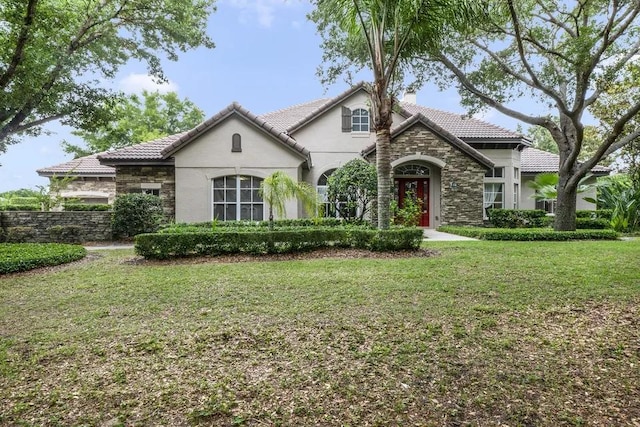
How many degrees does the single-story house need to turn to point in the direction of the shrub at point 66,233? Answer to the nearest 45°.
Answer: approximately 45° to its right

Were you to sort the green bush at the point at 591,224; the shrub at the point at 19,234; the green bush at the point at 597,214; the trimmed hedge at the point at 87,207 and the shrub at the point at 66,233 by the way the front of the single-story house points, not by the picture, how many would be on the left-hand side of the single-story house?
2

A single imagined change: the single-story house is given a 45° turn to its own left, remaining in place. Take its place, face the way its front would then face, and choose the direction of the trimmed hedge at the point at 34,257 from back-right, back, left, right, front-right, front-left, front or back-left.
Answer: right

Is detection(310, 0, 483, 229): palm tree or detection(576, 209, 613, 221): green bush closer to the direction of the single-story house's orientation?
the palm tree

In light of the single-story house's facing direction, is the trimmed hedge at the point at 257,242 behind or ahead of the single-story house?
ahead

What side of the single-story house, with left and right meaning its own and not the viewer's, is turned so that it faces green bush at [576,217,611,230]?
left

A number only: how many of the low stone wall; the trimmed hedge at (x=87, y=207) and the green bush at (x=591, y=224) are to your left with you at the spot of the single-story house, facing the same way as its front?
1

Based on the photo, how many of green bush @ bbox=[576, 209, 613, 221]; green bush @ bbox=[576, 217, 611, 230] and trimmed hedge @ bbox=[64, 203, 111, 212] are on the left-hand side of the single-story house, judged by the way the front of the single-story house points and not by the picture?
2

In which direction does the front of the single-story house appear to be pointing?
toward the camera

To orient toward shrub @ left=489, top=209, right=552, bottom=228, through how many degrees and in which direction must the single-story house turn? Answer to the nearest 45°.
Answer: approximately 90° to its left

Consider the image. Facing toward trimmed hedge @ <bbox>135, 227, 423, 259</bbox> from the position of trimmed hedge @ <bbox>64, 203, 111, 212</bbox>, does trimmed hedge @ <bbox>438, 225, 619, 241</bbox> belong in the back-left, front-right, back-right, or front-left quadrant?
front-left

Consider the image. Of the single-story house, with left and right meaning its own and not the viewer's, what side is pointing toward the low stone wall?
right

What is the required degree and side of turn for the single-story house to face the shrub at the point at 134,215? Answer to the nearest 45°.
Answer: approximately 45° to its right

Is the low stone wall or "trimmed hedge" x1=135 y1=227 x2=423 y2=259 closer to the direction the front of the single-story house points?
the trimmed hedge

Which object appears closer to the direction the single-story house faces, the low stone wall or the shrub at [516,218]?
the low stone wall
